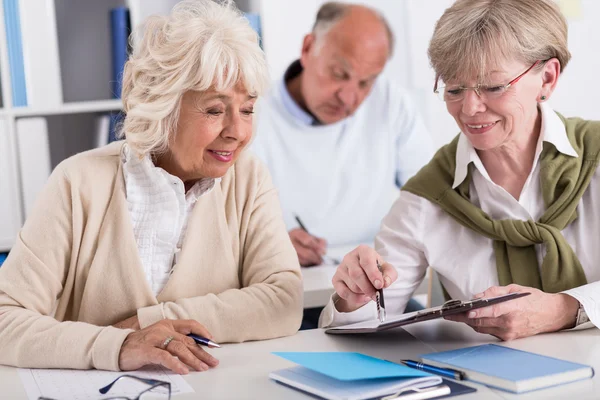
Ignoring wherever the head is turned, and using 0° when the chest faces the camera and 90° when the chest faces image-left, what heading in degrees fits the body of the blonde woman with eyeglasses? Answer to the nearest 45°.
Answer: approximately 45°

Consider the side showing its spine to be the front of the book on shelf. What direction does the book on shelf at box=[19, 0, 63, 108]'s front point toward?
toward the camera

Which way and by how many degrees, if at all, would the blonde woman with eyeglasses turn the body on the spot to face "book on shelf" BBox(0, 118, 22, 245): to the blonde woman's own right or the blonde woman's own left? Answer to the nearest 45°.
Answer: approximately 90° to the blonde woman's own right

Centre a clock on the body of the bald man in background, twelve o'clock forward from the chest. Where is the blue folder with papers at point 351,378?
The blue folder with papers is roughly at 12 o'clock from the bald man in background.

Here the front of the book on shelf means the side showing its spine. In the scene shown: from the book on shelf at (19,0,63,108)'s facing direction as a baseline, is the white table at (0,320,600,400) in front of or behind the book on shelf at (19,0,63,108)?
in front

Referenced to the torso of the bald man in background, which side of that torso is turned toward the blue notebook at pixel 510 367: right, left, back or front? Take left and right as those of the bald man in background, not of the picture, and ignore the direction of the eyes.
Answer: front

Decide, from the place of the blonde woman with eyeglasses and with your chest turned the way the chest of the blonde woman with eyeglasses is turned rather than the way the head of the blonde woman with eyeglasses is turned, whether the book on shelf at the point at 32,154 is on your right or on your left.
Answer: on your right

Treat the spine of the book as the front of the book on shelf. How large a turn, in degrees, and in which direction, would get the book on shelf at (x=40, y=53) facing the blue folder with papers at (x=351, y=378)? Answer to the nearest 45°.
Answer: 0° — it already faces it

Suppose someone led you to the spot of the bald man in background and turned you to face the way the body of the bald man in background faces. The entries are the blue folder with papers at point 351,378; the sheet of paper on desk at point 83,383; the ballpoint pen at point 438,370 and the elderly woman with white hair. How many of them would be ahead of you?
4

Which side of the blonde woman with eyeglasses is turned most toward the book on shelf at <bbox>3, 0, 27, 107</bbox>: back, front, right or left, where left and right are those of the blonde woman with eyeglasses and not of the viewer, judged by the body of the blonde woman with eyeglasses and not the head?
right

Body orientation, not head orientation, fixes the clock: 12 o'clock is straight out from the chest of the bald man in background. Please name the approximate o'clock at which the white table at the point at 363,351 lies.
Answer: The white table is roughly at 12 o'clock from the bald man in background.

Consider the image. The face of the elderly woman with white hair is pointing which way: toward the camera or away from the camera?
toward the camera

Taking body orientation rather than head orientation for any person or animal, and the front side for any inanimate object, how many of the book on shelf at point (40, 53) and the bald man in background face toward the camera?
2

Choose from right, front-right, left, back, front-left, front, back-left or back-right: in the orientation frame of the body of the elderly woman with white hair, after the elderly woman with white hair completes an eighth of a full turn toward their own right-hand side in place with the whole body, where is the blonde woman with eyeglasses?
left

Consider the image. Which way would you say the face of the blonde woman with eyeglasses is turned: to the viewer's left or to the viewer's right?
to the viewer's left

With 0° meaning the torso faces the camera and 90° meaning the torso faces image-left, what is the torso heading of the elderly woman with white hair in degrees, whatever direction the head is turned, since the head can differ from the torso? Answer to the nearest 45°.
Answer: approximately 315°
